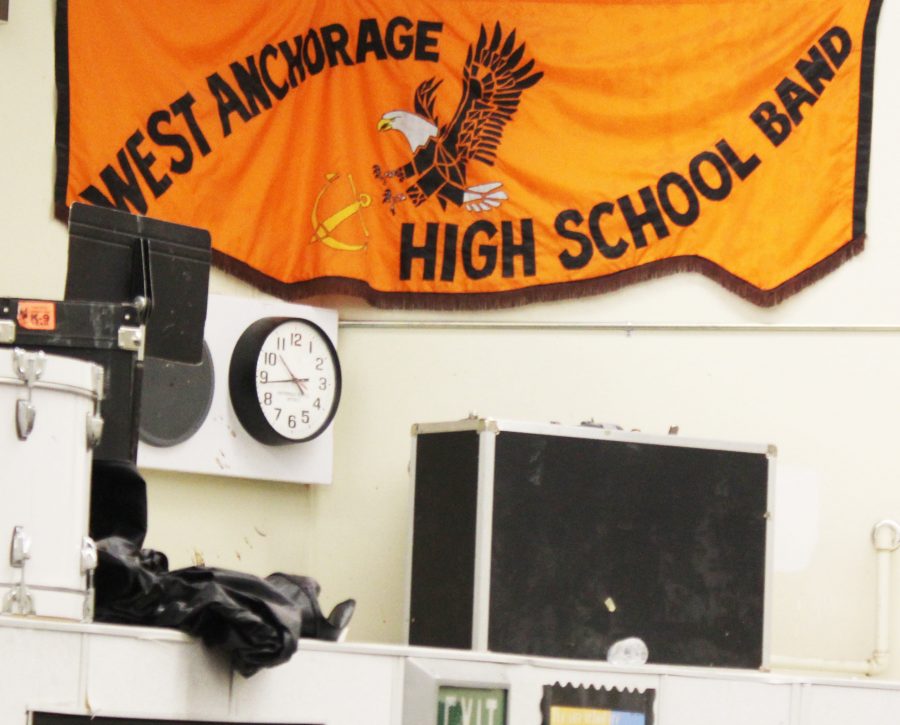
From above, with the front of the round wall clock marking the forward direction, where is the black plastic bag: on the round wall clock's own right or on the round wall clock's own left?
on the round wall clock's own right

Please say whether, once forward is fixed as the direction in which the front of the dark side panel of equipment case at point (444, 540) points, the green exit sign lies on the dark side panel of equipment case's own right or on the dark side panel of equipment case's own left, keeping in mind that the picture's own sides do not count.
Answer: on the dark side panel of equipment case's own left

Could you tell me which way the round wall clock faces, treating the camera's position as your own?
facing the viewer and to the right of the viewer

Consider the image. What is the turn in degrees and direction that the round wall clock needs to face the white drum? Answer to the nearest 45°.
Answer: approximately 45° to its right

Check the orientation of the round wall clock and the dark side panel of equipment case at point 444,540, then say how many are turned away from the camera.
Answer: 0

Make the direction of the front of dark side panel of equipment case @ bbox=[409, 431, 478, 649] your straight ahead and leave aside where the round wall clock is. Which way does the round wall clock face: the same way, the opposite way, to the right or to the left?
to the left

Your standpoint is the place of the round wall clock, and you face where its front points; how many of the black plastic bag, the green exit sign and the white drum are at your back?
0
